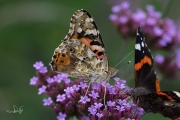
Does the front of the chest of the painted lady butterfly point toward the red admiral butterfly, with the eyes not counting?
yes

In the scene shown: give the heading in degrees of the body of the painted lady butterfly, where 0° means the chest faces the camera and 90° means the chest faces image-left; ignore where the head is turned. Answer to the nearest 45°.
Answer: approximately 270°

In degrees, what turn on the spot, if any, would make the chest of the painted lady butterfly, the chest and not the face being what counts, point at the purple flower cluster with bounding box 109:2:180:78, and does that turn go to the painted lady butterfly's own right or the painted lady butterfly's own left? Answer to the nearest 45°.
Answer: approximately 45° to the painted lady butterfly's own left
